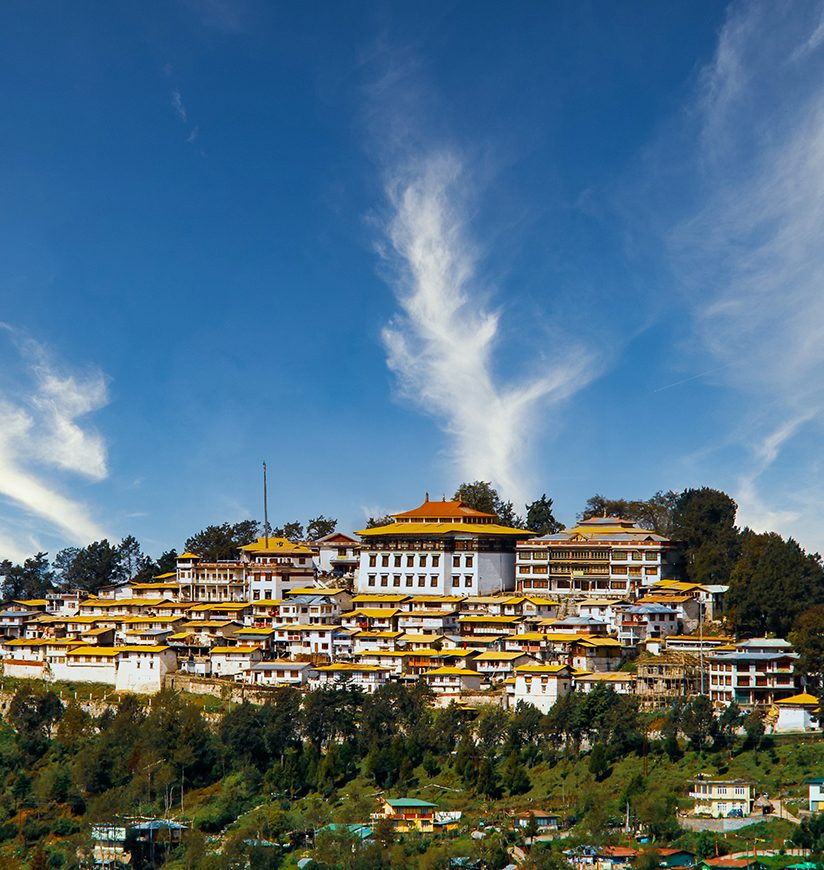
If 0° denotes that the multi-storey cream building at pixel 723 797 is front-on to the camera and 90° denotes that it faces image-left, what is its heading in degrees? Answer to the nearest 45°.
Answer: approximately 0°

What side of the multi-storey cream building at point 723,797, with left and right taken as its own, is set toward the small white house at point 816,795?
left
